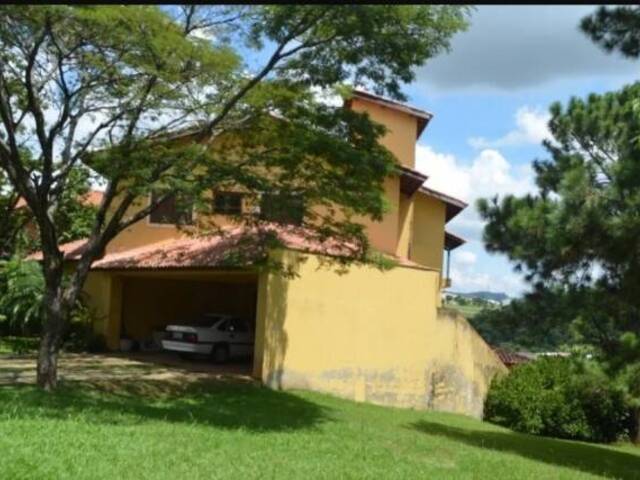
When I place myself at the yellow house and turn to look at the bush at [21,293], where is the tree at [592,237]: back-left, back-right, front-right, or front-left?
back-left

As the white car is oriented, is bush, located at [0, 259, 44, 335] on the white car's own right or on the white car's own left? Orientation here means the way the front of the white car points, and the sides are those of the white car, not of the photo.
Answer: on the white car's own left

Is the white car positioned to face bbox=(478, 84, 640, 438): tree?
no

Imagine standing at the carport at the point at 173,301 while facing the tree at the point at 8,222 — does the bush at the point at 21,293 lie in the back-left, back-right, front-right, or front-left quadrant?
front-left
